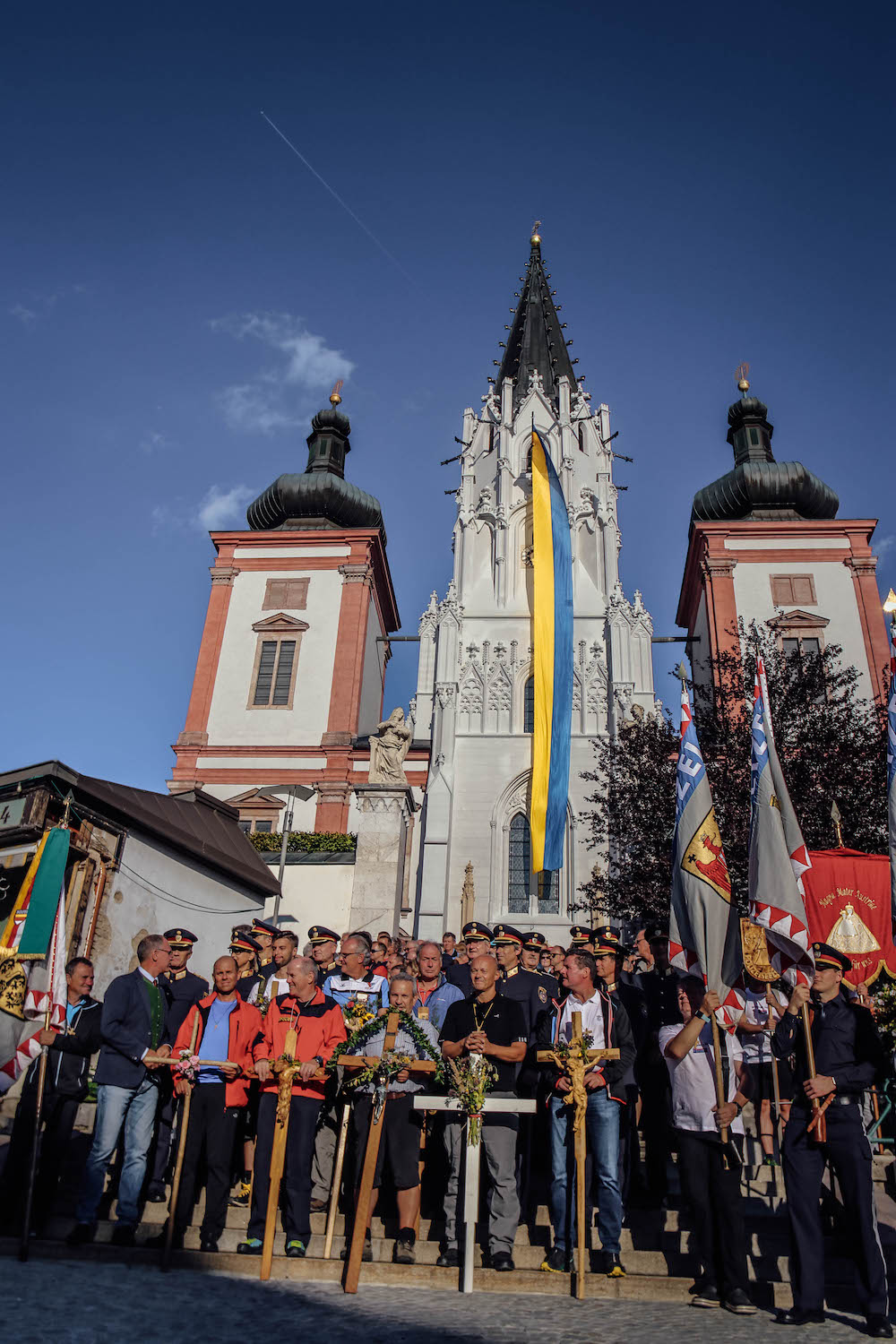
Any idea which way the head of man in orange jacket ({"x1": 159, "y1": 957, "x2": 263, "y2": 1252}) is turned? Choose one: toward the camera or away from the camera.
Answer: toward the camera

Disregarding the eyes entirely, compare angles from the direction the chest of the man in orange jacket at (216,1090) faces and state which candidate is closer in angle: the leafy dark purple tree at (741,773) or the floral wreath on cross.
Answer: the floral wreath on cross

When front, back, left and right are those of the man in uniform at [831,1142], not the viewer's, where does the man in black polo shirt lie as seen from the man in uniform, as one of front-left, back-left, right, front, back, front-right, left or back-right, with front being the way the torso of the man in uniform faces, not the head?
front-right

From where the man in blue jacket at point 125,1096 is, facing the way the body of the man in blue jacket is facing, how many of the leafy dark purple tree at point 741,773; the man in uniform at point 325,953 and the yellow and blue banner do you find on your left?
3

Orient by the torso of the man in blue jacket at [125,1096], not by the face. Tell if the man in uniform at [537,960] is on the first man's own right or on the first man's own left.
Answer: on the first man's own left

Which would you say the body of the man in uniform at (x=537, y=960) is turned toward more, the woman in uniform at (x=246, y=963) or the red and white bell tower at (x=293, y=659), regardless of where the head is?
the woman in uniform

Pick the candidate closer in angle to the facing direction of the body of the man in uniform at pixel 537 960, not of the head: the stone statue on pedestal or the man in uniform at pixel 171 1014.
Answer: the man in uniform

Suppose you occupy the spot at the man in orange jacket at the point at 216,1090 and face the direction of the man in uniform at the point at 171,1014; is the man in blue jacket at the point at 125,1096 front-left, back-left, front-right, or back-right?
front-left

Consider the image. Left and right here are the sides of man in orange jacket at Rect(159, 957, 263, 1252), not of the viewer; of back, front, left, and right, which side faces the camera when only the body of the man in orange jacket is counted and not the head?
front

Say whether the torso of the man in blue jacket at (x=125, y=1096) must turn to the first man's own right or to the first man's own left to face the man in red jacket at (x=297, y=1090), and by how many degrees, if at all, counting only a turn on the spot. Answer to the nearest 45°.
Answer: approximately 45° to the first man's own left

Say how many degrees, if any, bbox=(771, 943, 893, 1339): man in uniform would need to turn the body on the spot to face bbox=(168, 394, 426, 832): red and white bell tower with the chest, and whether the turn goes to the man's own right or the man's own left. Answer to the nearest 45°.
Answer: approximately 90° to the man's own right

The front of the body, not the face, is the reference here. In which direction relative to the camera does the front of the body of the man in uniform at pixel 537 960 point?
toward the camera

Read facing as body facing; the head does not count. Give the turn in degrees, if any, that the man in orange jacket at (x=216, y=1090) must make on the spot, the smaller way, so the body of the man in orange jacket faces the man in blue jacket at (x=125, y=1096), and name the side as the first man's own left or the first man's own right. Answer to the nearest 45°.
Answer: approximately 90° to the first man's own right

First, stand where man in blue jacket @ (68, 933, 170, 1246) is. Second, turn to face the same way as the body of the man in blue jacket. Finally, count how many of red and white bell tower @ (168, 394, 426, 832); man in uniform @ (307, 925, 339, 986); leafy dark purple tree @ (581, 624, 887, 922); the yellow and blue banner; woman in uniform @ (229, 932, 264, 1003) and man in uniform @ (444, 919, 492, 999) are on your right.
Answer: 0

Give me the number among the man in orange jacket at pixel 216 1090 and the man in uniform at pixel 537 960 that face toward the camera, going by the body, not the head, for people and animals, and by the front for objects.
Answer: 2

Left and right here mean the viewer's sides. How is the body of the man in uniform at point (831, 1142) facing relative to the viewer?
facing the viewer and to the left of the viewer

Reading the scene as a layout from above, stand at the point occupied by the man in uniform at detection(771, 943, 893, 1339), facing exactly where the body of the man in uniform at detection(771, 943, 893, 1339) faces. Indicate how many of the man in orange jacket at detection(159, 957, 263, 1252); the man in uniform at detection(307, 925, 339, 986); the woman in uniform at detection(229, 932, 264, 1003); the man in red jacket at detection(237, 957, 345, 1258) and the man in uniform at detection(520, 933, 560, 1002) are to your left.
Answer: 0

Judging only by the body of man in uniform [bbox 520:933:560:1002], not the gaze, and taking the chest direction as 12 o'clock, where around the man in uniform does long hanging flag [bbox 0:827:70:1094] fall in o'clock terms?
The long hanging flag is roughly at 2 o'clock from the man in uniform.

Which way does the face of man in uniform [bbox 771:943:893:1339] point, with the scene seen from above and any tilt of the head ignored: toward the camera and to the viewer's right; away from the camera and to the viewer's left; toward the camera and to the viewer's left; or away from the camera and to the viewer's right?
toward the camera and to the viewer's left
